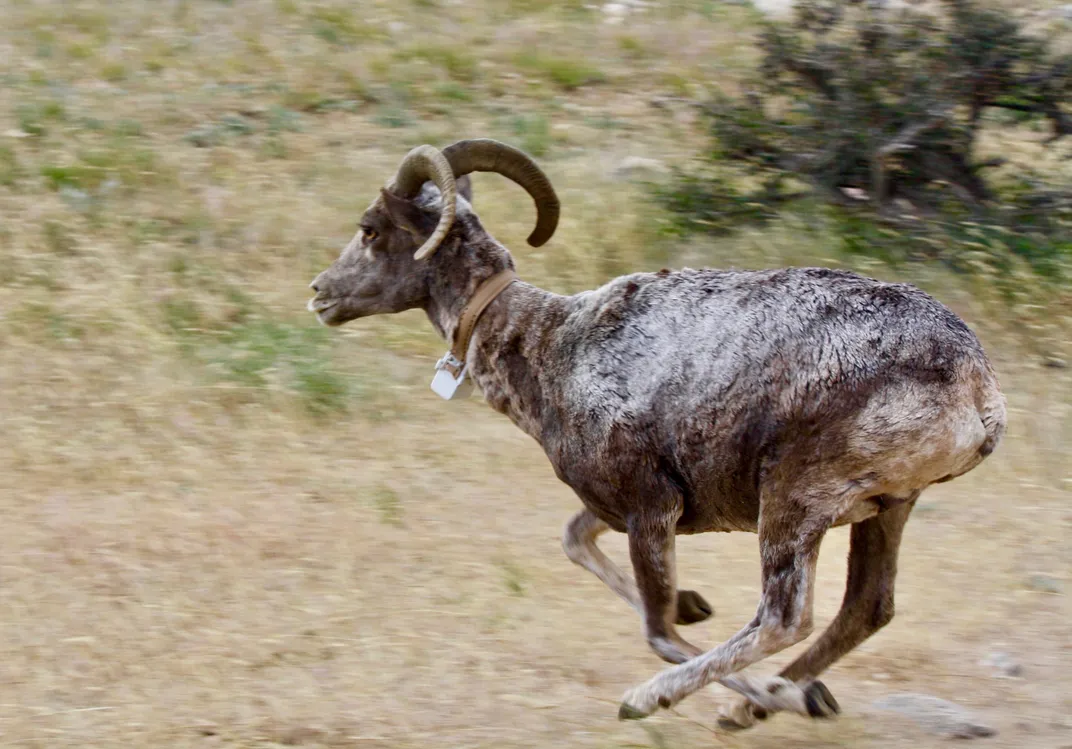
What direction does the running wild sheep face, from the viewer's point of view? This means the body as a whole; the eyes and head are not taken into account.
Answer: to the viewer's left

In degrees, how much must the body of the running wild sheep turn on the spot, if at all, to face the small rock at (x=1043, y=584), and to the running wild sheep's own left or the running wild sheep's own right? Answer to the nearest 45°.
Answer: approximately 135° to the running wild sheep's own right

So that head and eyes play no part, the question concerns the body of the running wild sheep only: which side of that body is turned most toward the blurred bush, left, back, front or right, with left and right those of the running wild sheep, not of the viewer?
right
